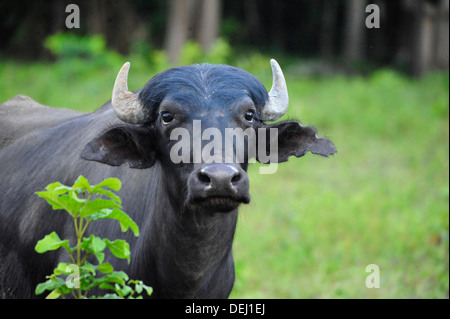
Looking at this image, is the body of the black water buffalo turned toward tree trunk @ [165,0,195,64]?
no

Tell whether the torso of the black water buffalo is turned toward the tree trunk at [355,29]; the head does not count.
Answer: no

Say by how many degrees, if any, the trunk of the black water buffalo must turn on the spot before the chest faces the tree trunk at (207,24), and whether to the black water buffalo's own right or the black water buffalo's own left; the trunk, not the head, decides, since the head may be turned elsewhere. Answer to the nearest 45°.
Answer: approximately 135° to the black water buffalo's own left

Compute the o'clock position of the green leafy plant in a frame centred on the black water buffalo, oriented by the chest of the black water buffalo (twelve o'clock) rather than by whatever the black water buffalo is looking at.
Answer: The green leafy plant is roughly at 2 o'clock from the black water buffalo.

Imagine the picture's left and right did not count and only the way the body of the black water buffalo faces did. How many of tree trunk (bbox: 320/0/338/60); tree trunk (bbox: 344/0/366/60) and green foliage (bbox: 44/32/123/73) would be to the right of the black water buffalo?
0

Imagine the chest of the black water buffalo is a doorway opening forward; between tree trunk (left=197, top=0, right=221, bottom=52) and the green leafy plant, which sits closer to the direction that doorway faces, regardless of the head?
the green leafy plant

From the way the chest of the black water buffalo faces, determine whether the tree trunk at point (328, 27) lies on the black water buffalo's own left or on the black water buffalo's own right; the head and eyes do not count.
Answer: on the black water buffalo's own left

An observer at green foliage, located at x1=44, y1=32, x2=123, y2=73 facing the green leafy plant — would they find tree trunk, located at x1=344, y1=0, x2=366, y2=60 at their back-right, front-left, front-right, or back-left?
back-left

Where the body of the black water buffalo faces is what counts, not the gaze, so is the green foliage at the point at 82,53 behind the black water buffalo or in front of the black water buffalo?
behind

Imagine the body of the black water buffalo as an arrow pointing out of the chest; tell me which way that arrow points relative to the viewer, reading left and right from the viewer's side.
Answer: facing the viewer and to the right of the viewer

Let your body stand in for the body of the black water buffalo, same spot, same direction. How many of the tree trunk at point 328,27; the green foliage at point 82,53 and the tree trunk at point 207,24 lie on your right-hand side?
0
